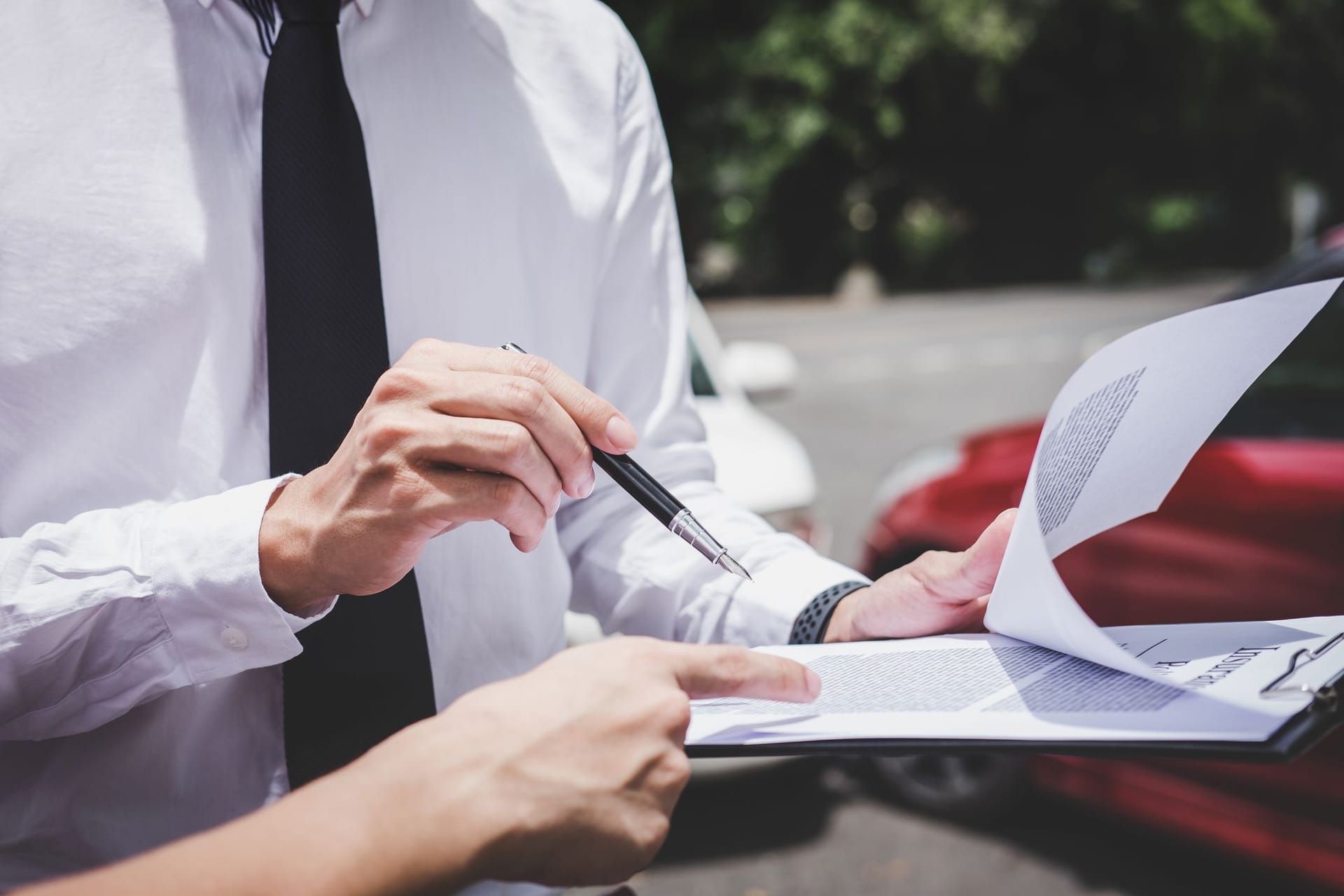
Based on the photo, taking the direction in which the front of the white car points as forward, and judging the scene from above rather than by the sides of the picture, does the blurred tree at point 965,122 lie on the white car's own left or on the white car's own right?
on the white car's own left

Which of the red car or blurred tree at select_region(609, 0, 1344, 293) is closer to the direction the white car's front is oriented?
the red car

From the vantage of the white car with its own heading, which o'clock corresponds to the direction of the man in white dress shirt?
The man in white dress shirt is roughly at 12 o'clock from the white car.

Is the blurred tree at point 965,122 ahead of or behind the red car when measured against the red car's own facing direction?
ahead

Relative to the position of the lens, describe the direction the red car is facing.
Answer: facing away from the viewer and to the left of the viewer

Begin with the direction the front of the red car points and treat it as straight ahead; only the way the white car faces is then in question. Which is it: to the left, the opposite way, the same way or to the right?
the opposite way

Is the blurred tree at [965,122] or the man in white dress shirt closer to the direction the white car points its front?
the man in white dress shirt

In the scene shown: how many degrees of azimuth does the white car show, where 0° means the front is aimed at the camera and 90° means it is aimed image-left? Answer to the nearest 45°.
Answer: approximately 315°
